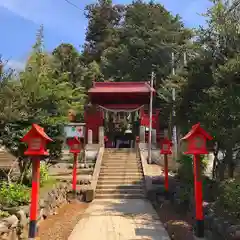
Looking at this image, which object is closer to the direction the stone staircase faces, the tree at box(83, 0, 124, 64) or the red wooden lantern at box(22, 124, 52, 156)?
the red wooden lantern

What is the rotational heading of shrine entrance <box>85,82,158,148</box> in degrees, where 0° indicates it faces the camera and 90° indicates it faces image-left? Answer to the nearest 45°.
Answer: approximately 0°

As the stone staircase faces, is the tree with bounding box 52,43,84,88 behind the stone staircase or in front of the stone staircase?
behind

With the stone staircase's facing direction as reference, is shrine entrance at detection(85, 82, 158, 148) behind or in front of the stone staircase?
behind

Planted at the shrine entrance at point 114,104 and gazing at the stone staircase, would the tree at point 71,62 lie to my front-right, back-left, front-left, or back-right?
back-right

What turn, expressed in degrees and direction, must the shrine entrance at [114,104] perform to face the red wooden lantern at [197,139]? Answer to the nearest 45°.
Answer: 0° — it already faces it

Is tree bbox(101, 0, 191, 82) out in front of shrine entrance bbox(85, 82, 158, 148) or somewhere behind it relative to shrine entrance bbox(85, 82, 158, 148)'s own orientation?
behind

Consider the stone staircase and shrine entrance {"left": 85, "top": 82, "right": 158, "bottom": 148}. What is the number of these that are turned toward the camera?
2

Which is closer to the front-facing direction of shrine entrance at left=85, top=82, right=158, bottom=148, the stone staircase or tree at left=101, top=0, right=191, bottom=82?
the stone staircase
